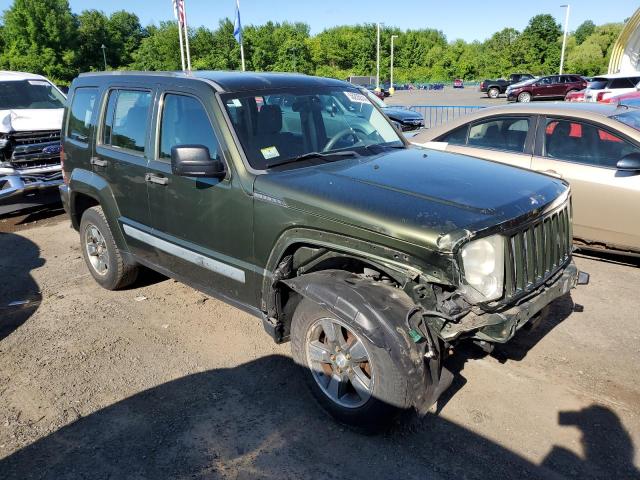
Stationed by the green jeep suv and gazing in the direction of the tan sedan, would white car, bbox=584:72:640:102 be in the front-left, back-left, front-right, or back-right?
front-left

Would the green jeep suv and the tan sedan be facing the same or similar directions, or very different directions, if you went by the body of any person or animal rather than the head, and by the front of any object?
same or similar directions

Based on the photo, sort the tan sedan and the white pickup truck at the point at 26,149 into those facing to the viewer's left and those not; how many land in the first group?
0

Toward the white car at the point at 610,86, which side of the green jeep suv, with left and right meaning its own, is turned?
left

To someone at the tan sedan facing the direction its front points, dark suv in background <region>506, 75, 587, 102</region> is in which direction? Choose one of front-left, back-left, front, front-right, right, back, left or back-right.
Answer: back-left

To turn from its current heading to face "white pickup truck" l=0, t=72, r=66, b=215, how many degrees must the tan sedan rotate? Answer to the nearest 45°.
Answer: approximately 135° to its right

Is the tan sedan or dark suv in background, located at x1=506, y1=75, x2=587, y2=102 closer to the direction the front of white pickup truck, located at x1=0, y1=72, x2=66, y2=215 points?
the tan sedan

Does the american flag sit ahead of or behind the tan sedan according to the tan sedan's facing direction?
behind

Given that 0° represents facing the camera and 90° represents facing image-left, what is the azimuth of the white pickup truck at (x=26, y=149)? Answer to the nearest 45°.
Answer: approximately 315°

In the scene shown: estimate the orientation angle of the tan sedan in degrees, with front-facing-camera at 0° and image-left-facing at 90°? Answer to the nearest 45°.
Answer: approximately 315°

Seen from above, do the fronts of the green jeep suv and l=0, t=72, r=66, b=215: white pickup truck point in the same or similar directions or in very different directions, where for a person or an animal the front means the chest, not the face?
same or similar directions

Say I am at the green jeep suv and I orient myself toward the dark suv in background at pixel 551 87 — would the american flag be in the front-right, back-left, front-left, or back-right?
front-left

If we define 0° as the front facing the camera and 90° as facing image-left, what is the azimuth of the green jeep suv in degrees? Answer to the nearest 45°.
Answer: approximately 315°
